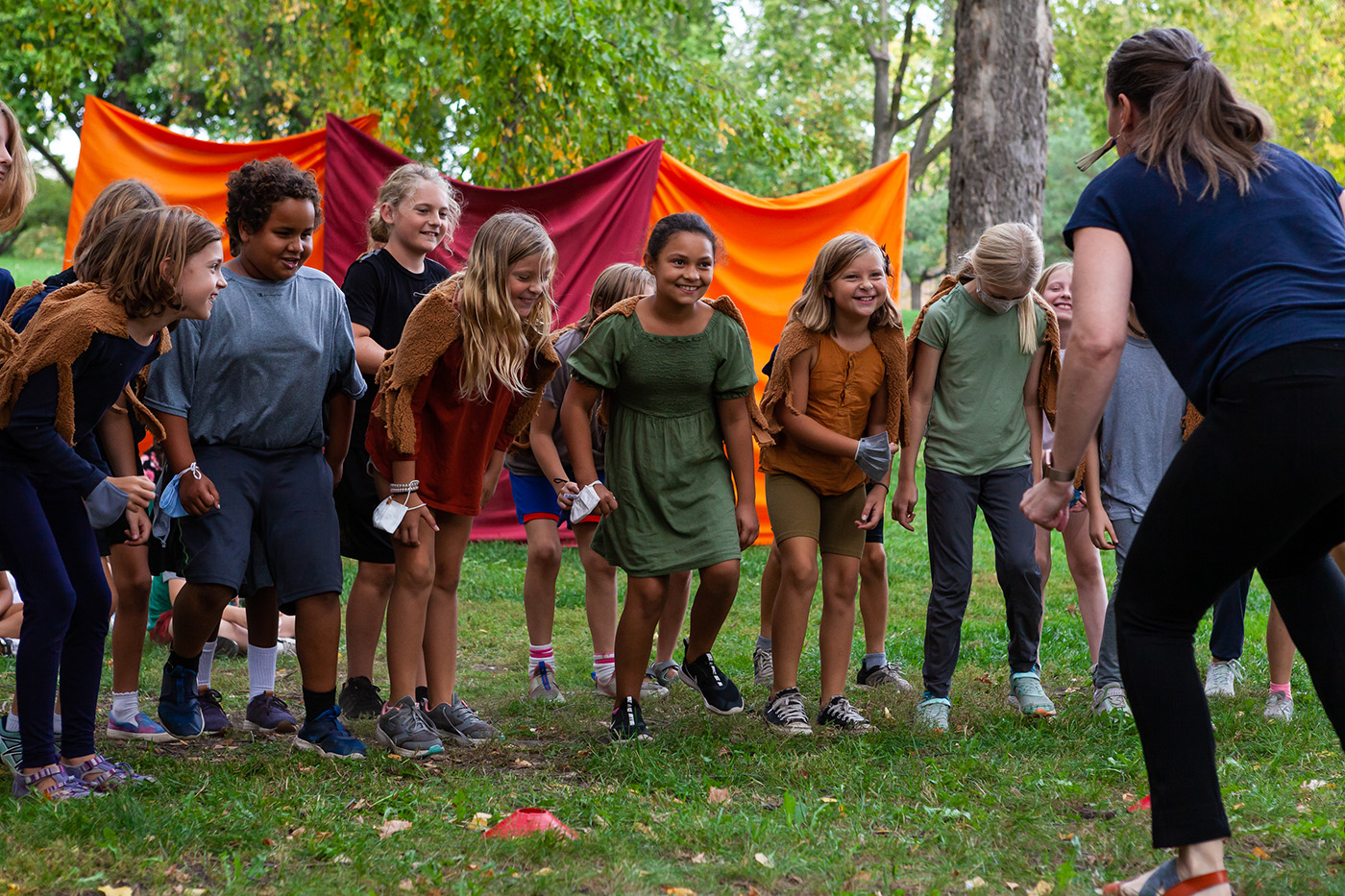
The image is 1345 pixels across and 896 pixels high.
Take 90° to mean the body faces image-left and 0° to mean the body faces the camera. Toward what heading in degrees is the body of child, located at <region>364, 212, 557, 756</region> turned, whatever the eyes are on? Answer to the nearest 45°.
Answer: approximately 315°

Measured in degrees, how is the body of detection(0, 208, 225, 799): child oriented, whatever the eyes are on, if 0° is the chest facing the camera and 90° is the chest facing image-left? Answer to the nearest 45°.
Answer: approximately 270°

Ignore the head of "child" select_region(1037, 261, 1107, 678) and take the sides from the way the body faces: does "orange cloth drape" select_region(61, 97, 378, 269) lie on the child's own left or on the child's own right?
on the child's own right

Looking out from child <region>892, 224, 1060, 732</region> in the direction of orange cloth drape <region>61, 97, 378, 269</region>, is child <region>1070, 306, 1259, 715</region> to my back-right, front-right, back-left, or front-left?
back-right

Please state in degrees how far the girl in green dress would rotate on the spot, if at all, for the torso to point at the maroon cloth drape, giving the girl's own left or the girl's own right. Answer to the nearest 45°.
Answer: approximately 180°

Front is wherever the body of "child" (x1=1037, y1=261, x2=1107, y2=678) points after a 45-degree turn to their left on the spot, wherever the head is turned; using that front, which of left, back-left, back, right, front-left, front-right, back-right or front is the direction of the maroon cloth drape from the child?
back

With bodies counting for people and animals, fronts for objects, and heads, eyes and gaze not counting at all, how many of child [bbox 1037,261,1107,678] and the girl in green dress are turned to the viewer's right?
0

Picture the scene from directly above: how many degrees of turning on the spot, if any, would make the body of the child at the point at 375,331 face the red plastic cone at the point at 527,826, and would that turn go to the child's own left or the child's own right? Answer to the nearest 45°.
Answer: approximately 45° to the child's own right

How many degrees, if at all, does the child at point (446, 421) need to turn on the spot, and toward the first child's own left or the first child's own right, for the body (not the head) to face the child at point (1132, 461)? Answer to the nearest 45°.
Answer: approximately 45° to the first child's own left

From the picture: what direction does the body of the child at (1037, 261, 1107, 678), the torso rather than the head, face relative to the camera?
toward the camera

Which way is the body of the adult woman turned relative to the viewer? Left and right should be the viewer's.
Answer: facing away from the viewer and to the left of the viewer

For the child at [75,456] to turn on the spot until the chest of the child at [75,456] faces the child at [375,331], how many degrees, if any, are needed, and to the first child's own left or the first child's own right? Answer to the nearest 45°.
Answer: approximately 45° to the first child's own left

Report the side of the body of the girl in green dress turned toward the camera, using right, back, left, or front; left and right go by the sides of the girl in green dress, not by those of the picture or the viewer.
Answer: front
